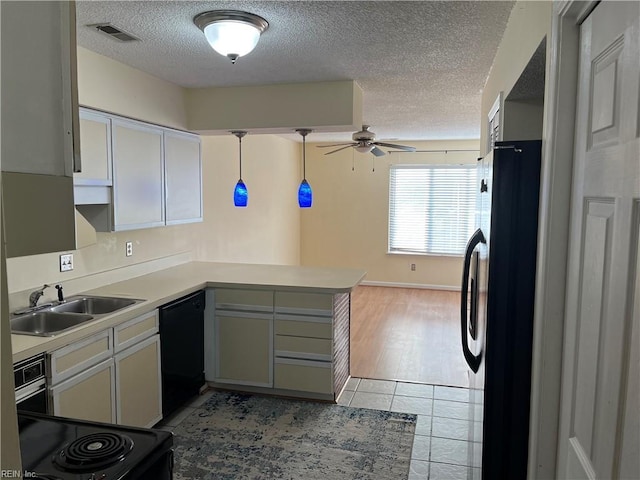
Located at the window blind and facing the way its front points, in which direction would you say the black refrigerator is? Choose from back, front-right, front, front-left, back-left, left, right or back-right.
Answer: front

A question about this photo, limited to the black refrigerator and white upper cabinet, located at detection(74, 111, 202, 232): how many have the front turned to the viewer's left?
1

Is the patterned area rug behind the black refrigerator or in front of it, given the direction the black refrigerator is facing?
in front

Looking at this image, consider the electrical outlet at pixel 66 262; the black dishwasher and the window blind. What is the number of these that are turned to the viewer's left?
0

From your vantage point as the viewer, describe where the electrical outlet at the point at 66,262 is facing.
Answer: facing the viewer and to the right of the viewer

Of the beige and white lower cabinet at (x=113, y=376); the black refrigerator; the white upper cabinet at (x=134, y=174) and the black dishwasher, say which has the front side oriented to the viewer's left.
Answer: the black refrigerator

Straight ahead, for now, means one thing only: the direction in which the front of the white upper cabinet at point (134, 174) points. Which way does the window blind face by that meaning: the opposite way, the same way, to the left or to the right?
to the right

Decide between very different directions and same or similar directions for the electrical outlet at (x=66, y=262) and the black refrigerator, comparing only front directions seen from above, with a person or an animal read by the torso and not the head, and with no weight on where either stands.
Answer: very different directions

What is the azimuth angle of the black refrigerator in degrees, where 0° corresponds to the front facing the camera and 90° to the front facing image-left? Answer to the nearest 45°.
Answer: approximately 90°

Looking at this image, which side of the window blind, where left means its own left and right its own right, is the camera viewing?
front

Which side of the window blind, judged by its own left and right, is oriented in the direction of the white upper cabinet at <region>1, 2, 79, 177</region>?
front

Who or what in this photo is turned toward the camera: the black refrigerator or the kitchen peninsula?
the kitchen peninsula

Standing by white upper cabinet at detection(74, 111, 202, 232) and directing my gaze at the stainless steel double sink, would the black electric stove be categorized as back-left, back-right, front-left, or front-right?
front-left

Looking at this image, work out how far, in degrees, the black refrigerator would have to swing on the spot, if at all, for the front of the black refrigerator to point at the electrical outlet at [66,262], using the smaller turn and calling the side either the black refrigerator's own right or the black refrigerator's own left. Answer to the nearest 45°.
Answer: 0° — it already faces it
